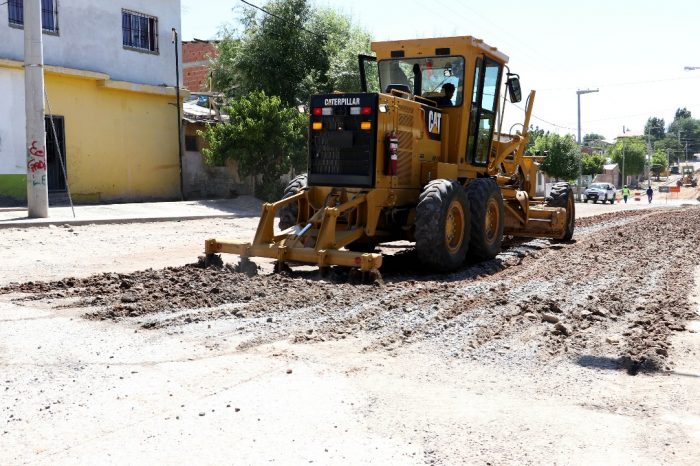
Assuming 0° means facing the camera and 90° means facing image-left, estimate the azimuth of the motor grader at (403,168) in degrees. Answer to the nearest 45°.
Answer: approximately 225°

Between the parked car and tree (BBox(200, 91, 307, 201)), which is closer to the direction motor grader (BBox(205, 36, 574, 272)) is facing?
the parked car

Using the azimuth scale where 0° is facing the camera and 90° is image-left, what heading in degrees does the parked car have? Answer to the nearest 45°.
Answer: approximately 45°

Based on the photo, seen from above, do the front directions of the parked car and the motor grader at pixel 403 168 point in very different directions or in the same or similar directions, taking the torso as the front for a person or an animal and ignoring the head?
very different directions

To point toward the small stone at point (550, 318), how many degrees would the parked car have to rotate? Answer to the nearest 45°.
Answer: approximately 45° to its left

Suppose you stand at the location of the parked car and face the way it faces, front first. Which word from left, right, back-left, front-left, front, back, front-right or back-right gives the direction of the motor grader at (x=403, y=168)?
front-left

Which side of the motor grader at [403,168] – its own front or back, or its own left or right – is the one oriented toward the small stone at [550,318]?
right
